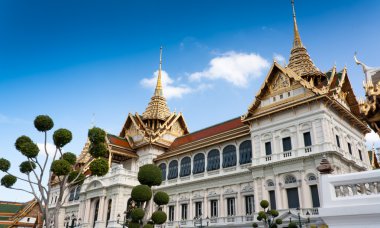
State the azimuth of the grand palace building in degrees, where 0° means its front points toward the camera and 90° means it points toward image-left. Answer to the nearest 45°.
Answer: approximately 45°

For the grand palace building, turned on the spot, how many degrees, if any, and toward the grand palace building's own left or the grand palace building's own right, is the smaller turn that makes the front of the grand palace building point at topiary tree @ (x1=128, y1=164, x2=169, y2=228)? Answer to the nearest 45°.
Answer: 0° — it already faces it
